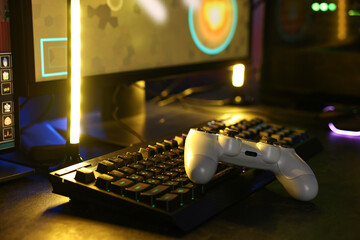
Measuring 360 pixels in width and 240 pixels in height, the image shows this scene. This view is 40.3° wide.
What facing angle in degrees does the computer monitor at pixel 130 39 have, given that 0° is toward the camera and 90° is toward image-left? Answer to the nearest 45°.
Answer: approximately 315°

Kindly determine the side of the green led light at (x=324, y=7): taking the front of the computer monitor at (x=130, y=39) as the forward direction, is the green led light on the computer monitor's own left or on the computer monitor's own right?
on the computer monitor's own left

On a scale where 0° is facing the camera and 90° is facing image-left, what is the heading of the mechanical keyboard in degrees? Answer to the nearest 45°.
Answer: approximately 315°
